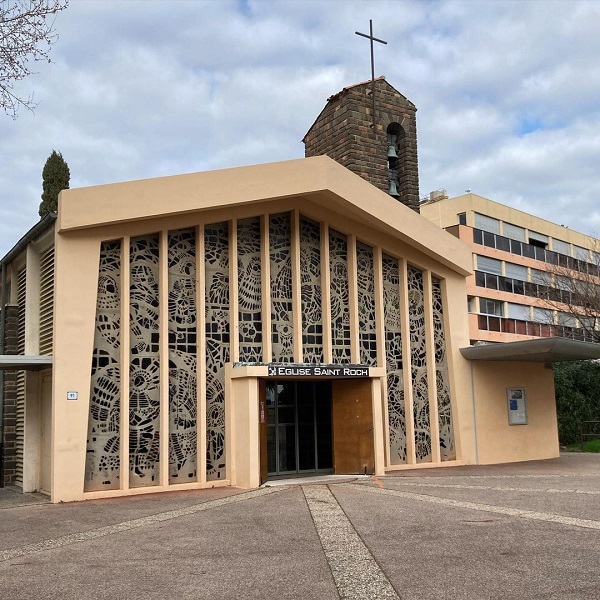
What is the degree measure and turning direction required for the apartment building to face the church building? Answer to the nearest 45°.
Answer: approximately 45° to its right

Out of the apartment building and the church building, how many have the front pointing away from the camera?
0

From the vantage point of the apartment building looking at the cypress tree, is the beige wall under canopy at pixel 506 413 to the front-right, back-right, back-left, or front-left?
front-left

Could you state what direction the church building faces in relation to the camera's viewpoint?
facing the viewer and to the right of the viewer

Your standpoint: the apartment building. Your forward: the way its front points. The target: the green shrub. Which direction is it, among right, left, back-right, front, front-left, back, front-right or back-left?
front-right

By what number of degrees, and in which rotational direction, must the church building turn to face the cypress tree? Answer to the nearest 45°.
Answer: approximately 180°

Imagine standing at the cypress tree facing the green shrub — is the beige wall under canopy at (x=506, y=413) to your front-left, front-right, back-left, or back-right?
front-right

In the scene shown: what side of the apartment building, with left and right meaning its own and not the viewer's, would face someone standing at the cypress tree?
right

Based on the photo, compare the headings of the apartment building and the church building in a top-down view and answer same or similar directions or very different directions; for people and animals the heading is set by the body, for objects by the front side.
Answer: same or similar directions

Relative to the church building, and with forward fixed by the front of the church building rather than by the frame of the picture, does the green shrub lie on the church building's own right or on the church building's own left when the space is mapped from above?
on the church building's own left

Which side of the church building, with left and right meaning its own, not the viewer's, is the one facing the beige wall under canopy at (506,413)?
left

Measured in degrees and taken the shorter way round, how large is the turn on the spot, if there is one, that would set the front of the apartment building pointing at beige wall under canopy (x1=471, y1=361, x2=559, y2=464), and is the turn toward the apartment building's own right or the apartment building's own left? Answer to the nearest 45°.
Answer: approximately 45° to the apartment building's own right
